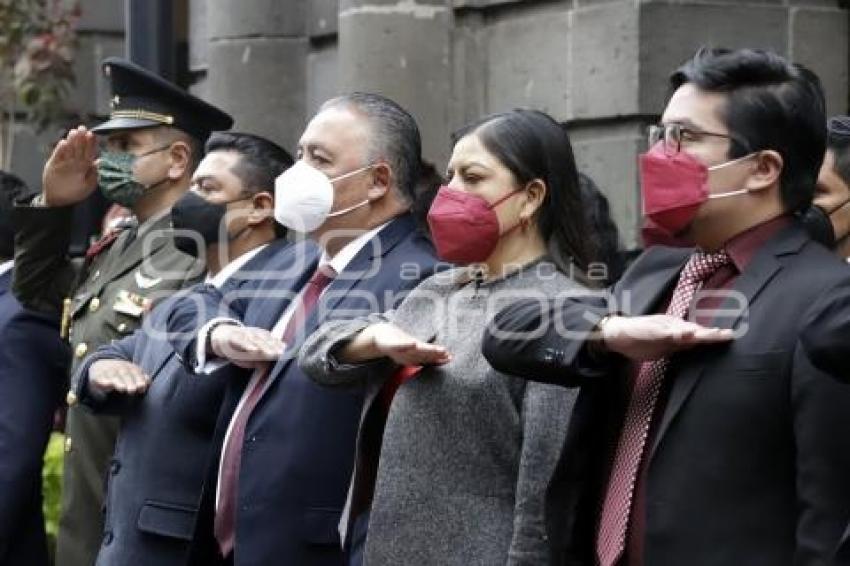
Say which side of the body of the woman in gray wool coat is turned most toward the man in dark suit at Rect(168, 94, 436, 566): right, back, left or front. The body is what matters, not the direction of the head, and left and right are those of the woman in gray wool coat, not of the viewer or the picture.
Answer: right

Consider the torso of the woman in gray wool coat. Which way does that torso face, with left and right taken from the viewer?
facing the viewer and to the left of the viewer

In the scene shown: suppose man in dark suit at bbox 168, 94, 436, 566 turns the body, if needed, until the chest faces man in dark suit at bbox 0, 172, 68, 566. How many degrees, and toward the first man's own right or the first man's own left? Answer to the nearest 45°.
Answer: approximately 90° to the first man's own right

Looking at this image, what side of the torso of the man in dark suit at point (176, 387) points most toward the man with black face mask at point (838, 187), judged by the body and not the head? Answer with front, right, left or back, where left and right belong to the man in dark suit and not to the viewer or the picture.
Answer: left

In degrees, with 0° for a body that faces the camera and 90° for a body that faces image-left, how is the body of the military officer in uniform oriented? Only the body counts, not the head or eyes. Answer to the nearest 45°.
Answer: approximately 45°

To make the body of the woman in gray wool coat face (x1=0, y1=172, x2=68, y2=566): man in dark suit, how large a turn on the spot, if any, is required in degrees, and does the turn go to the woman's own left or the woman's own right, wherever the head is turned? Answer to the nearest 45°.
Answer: approximately 90° to the woman's own right

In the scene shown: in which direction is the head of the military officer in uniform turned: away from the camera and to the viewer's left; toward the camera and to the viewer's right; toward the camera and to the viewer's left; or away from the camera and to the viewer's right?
toward the camera and to the viewer's left

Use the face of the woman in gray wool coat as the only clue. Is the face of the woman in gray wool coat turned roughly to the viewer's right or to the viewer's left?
to the viewer's left

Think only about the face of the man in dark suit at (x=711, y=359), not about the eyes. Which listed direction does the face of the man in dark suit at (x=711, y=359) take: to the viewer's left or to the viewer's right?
to the viewer's left

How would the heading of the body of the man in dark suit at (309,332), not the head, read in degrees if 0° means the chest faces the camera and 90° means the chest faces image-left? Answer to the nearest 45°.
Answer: approximately 45°

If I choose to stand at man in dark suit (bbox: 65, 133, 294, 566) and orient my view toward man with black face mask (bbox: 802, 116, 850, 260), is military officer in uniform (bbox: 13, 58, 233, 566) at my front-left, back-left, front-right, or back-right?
back-left
